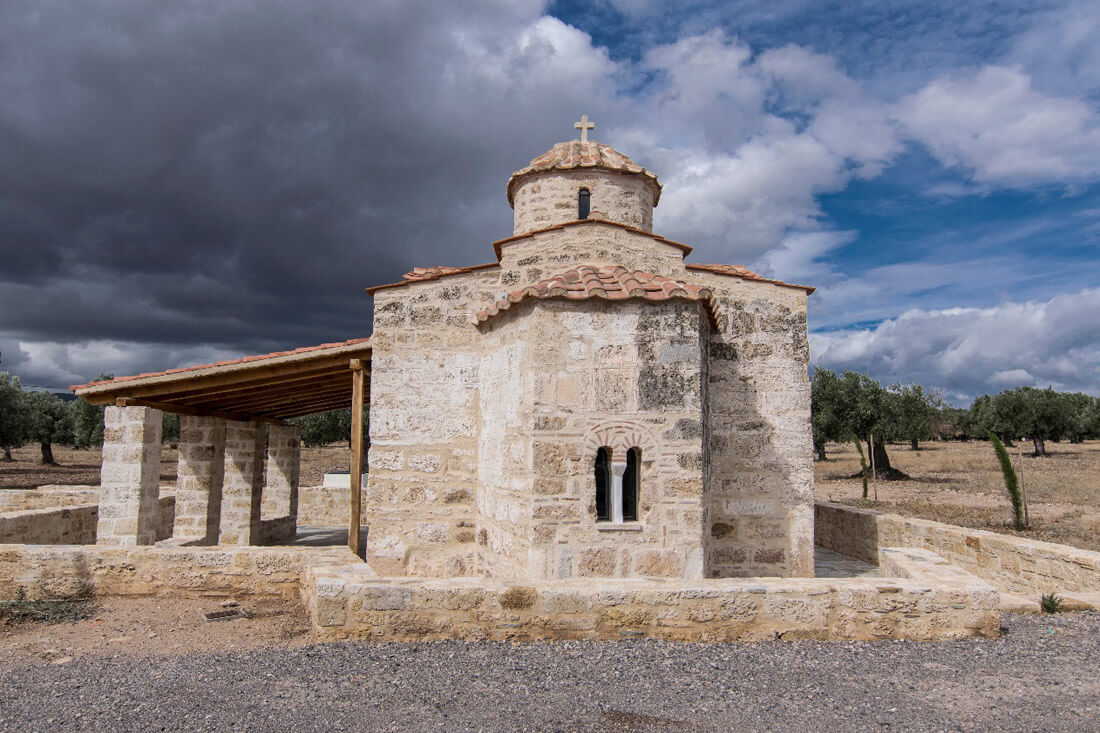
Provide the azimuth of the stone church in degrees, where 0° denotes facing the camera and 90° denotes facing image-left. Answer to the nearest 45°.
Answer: approximately 180°

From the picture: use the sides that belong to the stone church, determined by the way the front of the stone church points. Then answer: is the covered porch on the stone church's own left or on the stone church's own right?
on the stone church's own left

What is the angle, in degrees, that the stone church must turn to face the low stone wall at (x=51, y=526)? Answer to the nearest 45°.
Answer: approximately 90° to its left

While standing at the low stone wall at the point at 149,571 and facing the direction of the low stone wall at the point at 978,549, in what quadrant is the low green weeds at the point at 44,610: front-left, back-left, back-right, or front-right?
back-right

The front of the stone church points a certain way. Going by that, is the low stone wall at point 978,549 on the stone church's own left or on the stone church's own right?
on the stone church's own right

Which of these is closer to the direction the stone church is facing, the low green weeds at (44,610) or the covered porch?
the covered porch

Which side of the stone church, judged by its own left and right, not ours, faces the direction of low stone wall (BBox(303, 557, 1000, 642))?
back

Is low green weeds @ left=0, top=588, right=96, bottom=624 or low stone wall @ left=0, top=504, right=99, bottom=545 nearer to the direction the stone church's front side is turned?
the low stone wall

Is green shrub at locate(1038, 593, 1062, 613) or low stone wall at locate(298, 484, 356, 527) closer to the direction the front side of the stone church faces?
the low stone wall
